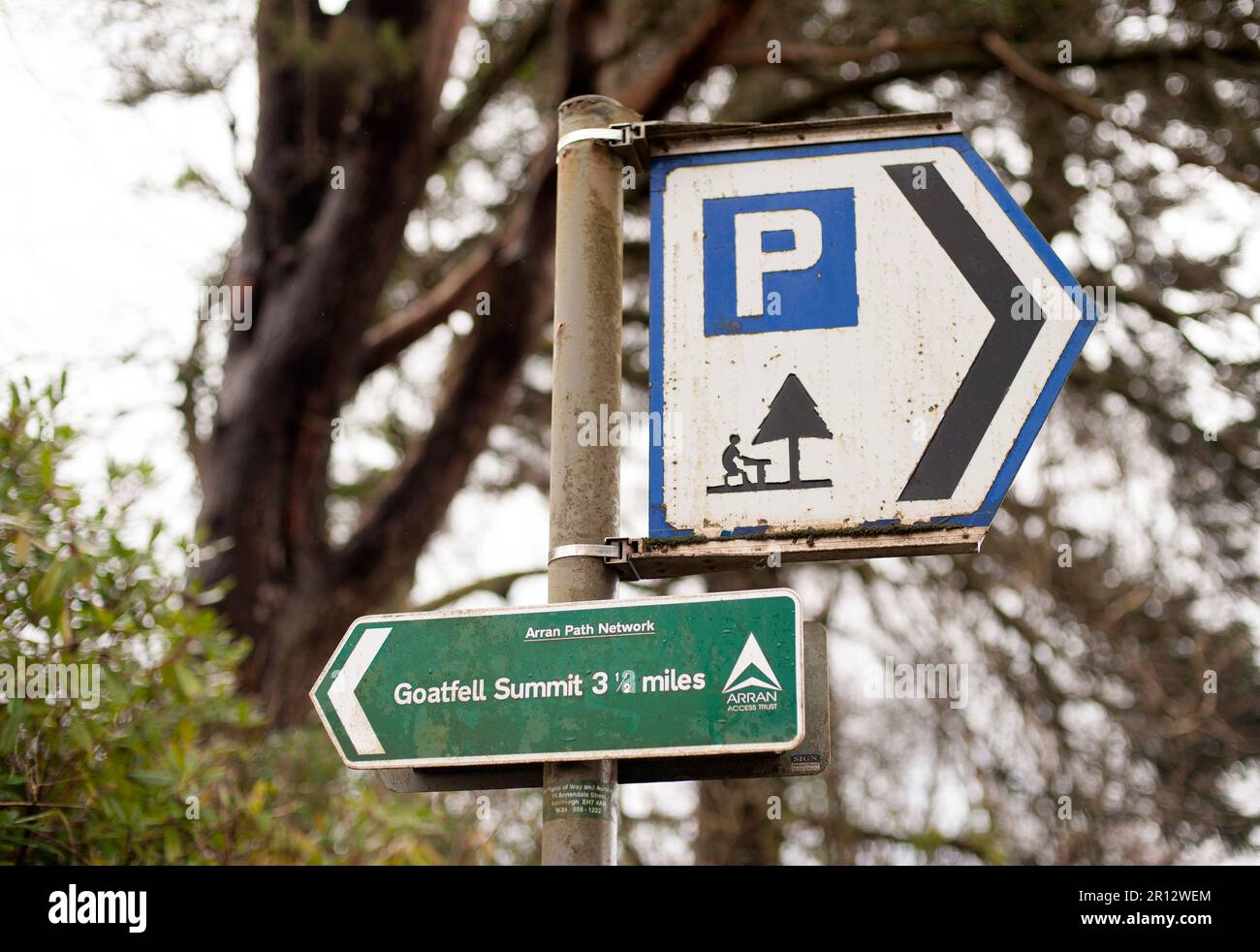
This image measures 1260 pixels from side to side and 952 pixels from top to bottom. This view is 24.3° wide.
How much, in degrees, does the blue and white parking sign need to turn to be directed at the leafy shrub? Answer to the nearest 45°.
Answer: approximately 135° to its right

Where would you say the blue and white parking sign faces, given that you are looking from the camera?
facing the viewer

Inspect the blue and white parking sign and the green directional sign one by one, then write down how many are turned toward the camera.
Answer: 2

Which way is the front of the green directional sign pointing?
toward the camera
